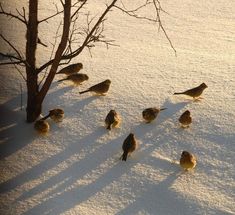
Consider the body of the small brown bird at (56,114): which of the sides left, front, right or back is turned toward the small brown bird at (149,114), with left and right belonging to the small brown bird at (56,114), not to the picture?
front

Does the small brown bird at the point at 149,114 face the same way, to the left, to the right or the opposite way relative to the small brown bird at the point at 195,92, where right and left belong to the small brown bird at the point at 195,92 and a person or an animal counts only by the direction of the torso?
the opposite way

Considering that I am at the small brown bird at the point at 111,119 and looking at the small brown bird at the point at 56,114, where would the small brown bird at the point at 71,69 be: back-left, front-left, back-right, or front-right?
front-right

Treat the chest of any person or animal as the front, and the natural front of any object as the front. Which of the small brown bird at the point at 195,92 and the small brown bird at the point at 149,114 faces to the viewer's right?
the small brown bird at the point at 195,92

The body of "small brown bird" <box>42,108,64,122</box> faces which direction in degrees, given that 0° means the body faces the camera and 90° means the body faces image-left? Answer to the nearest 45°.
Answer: approximately 270°
